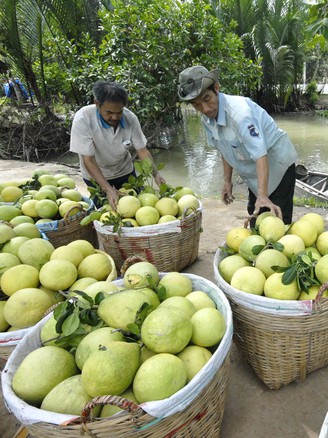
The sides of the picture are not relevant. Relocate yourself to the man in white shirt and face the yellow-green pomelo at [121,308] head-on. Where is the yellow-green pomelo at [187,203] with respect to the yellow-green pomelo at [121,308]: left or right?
left

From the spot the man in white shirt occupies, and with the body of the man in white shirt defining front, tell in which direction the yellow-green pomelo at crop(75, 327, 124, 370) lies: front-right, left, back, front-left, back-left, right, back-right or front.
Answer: front-right

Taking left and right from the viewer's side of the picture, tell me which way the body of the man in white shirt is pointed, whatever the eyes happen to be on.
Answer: facing the viewer and to the right of the viewer

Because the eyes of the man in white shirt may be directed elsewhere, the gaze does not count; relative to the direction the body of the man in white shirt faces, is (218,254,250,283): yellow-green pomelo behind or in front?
in front

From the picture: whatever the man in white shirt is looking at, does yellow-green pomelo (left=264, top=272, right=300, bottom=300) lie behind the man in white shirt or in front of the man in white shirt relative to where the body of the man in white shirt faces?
in front

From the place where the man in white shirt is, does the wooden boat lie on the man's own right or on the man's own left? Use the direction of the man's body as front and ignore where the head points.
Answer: on the man's own left

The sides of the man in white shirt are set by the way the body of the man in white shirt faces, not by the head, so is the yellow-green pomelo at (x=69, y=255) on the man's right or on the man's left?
on the man's right

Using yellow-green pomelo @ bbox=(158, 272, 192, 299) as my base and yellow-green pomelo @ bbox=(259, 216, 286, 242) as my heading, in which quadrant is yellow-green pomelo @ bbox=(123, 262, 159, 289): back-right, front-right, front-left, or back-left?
back-left

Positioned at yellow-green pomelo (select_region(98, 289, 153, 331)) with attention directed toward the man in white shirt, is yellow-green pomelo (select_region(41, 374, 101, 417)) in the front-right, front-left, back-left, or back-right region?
back-left

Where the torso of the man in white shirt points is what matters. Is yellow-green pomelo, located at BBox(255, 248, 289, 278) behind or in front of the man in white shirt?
in front

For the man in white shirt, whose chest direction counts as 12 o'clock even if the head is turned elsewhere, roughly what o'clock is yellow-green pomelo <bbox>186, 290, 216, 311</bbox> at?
The yellow-green pomelo is roughly at 1 o'clock from the man in white shirt.

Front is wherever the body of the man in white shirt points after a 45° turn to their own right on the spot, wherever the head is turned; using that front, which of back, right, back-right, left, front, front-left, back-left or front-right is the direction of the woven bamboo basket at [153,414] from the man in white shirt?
front
